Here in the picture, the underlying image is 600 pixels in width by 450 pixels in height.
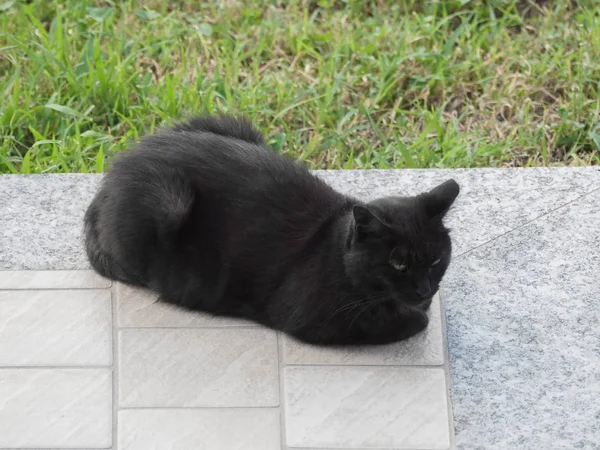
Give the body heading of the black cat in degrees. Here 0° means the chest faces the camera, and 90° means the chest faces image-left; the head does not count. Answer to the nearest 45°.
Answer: approximately 315°
